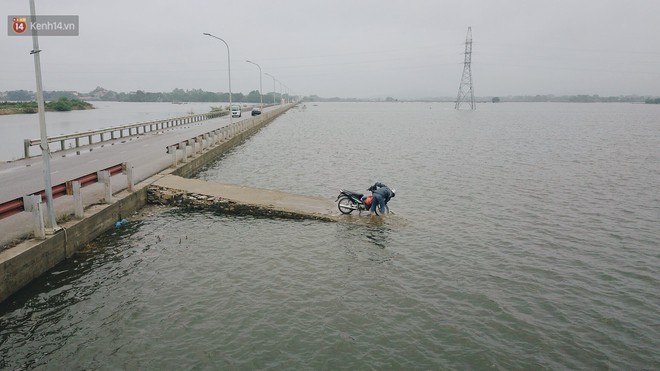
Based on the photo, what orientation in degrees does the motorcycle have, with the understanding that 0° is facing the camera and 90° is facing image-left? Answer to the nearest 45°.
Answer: approximately 270°

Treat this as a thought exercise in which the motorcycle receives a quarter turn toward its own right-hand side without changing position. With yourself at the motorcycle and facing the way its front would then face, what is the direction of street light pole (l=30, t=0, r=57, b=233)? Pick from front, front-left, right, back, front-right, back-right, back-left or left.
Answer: front-right

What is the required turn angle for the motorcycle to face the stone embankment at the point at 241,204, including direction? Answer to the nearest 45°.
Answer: approximately 180°

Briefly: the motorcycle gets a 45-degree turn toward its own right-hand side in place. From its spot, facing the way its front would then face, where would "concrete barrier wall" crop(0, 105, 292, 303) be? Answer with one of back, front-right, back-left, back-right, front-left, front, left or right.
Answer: right
